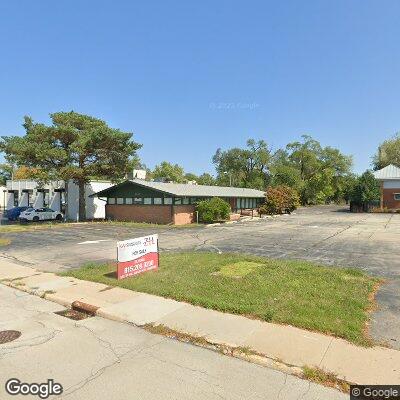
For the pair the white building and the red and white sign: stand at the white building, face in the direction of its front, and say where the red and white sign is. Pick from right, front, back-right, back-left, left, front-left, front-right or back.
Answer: front-left

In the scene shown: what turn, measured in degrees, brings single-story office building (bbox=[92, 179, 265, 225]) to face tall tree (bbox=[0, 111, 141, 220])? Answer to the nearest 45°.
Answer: approximately 135° to its right

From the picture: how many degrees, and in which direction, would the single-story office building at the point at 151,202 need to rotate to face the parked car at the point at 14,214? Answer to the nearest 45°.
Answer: approximately 135° to its right

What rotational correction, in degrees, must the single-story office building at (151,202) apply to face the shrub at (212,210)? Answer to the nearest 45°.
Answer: approximately 45° to its left

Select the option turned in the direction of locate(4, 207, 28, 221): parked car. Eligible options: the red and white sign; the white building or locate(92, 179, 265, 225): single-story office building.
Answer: the white building

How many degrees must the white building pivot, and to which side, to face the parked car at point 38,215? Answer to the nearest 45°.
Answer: approximately 45° to its left

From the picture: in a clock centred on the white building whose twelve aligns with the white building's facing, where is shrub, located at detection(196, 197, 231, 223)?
The shrub is roughly at 9 o'clock from the white building.

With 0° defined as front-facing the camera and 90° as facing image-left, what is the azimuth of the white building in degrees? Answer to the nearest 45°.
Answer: approximately 45°

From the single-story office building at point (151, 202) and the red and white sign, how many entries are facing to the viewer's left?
0

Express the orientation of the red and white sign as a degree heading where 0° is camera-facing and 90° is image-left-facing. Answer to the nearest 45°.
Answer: approximately 315°

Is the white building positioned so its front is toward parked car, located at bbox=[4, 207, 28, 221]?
yes
